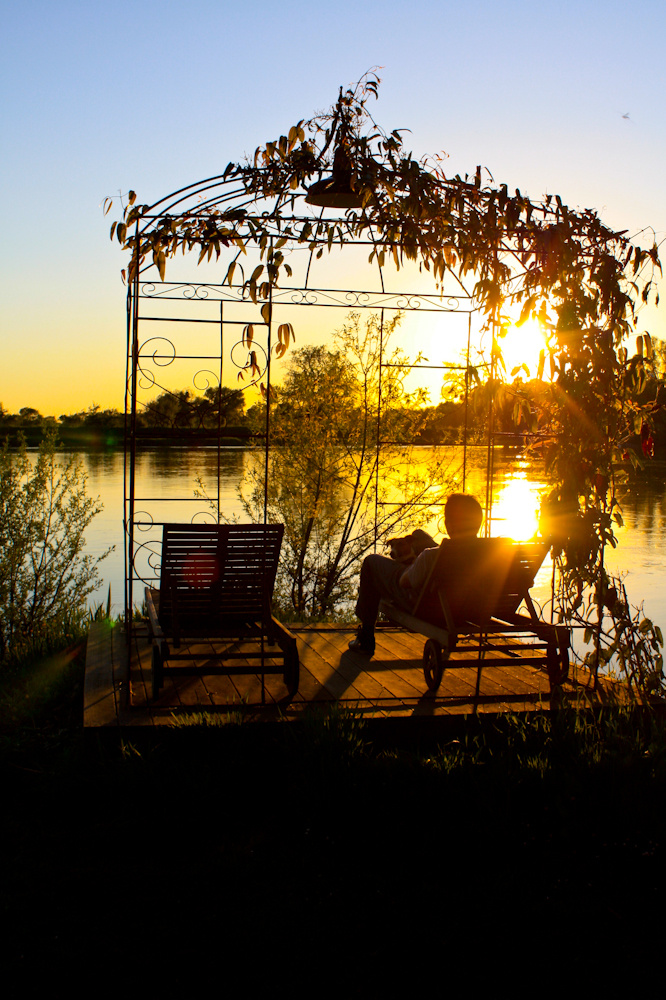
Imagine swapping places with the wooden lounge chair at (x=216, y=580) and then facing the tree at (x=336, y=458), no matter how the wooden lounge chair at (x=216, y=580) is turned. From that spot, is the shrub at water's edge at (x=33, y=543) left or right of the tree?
left

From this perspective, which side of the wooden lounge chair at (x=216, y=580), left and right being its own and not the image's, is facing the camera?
back

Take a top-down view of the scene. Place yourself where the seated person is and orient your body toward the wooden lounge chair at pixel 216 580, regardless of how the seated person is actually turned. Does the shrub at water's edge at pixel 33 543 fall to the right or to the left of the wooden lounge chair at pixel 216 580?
right

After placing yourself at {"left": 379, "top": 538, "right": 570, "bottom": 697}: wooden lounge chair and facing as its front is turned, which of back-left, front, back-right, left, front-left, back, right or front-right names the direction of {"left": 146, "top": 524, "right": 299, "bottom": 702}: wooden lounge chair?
front-left

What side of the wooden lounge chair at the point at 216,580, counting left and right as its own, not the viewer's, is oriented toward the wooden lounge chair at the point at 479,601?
right

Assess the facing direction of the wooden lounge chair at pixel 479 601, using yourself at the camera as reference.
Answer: facing away from the viewer and to the left of the viewer

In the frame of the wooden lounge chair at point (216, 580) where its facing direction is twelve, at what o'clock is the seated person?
The seated person is roughly at 3 o'clock from the wooden lounge chair.

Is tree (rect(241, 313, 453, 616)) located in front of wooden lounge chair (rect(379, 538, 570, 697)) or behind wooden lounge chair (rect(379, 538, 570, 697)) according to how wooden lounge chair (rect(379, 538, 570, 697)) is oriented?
in front

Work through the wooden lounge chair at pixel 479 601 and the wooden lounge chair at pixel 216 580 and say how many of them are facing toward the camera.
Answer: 0
